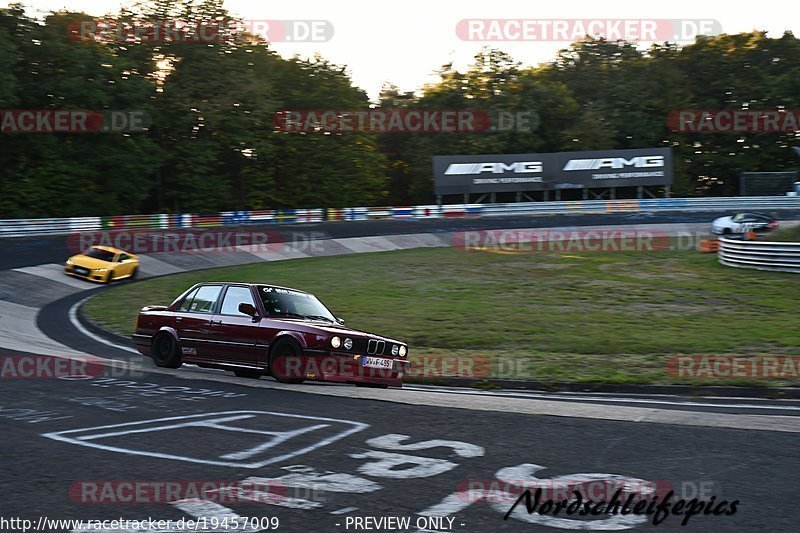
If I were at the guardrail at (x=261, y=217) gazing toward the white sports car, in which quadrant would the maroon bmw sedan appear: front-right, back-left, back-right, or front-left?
front-right

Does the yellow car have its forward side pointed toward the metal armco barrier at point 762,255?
no

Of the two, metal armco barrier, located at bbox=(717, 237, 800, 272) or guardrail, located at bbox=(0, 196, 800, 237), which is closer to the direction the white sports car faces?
the guardrail

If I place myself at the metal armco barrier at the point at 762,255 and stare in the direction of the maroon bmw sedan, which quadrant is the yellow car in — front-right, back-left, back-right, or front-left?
front-right

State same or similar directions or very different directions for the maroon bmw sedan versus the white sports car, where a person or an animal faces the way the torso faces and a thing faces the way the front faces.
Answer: very different directions

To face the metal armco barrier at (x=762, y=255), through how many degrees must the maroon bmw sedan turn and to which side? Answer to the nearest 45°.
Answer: approximately 90° to its left

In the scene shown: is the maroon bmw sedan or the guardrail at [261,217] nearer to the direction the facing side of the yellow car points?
the maroon bmw sedan

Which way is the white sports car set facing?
to the viewer's left

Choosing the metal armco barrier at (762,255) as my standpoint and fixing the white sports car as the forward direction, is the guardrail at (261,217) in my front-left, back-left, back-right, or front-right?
front-left

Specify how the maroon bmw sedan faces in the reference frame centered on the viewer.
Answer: facing the viewer and to the right of the viewer

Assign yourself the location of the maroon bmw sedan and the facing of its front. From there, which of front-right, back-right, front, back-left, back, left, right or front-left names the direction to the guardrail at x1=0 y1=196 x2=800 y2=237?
back-left

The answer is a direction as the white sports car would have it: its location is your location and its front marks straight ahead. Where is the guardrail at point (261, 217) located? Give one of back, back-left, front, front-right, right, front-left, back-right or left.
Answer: front

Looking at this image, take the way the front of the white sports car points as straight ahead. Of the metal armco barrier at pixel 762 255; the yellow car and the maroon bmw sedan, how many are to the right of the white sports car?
0

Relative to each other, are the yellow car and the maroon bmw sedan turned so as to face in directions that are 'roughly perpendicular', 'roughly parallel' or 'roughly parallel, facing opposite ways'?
roughly perpendicular

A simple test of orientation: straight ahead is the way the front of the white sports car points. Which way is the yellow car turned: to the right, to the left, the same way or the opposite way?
to the left

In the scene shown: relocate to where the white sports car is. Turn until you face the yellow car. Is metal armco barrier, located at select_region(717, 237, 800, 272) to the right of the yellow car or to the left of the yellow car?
left

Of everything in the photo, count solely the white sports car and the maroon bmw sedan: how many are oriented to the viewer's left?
1
